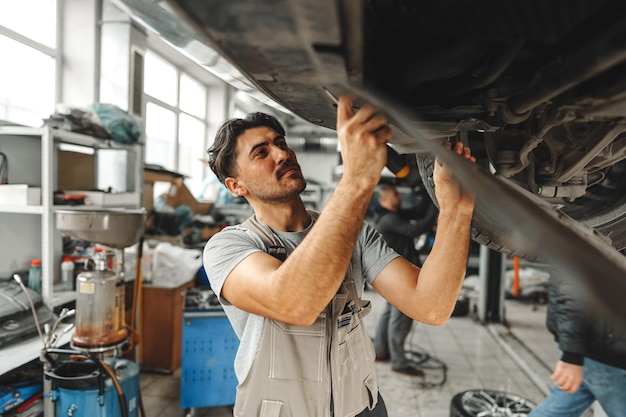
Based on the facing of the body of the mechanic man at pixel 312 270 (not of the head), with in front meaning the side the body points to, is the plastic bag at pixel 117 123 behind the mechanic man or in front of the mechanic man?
behind

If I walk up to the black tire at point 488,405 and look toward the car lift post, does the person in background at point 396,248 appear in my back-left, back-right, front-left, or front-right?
front-left

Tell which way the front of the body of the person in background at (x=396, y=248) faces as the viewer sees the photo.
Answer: to the viewer's right

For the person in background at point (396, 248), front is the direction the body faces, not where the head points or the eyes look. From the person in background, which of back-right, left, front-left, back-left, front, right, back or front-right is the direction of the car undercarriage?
right

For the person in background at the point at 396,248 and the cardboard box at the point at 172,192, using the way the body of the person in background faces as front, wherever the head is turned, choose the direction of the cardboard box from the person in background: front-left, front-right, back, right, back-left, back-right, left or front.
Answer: back

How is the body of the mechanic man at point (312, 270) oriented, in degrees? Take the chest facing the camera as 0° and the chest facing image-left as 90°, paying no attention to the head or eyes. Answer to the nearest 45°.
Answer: approximately 315°
